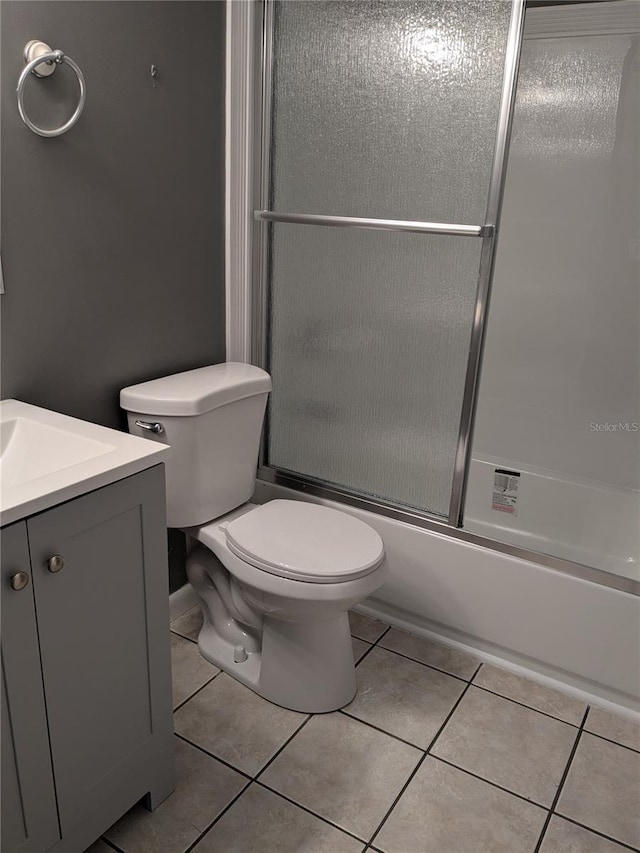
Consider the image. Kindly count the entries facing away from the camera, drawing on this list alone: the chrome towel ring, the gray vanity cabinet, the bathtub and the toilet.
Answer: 0

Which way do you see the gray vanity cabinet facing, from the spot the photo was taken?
facing the viewer and to the right of the viewer

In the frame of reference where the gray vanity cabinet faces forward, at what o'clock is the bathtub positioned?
The bathtub is roughly at 10 o'clock from the gray vanity cabinet.

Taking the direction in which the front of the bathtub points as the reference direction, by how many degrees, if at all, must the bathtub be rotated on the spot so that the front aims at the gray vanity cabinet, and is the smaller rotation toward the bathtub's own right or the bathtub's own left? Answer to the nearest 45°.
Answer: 0° — it already faces it

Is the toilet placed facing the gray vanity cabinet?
no

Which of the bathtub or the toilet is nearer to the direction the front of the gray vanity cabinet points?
the bathtub

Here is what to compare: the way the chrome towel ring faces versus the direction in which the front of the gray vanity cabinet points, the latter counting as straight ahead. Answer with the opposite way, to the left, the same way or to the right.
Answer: the same way

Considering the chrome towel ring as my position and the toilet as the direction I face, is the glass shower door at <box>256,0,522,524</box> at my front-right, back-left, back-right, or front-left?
front-left

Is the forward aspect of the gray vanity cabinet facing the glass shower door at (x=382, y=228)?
no

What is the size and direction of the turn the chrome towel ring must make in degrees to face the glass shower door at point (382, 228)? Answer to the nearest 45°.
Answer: approximately 45° to its left
